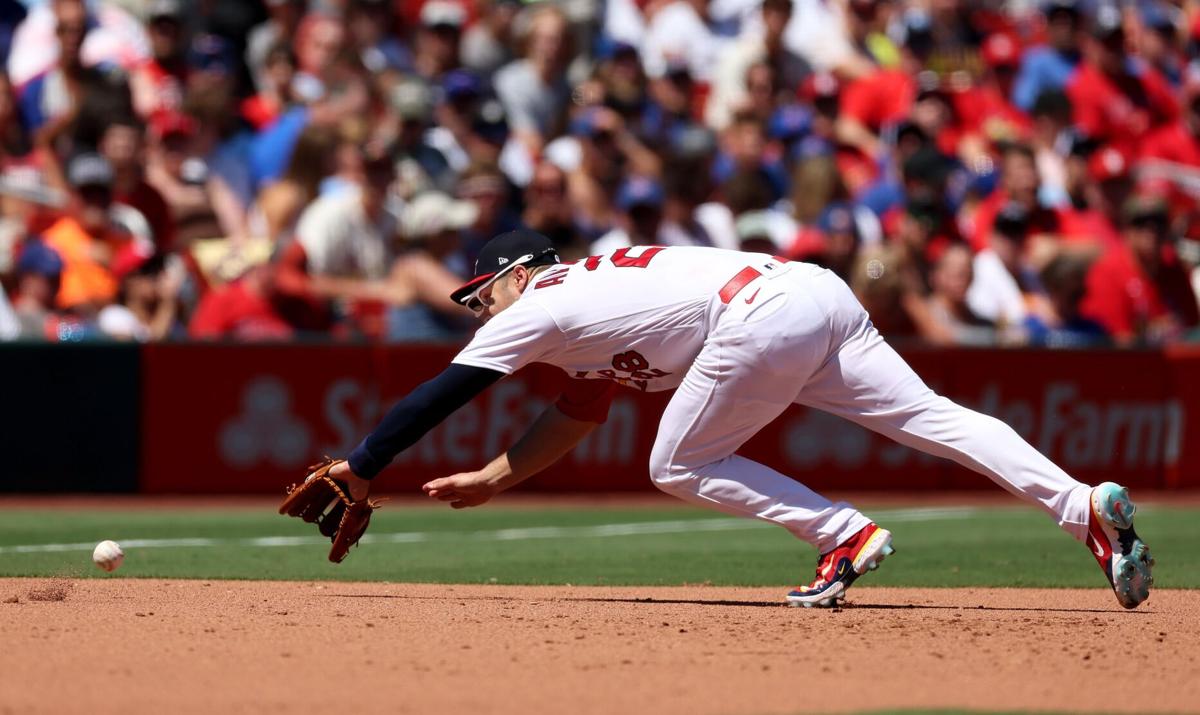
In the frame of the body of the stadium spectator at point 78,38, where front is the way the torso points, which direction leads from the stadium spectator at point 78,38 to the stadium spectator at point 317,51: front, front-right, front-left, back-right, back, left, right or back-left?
left

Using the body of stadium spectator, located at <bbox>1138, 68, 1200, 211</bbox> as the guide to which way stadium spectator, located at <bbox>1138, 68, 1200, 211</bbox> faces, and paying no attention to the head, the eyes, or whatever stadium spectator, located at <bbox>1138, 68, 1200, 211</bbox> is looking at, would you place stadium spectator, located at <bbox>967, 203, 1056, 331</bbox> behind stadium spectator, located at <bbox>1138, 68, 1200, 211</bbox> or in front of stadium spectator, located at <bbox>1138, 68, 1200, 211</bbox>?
in front

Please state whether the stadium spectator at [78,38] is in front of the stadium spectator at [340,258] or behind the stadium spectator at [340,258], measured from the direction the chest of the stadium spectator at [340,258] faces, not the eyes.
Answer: behind

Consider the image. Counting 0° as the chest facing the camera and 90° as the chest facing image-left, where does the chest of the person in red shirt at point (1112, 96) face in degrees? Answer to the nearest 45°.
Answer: approximately 0°

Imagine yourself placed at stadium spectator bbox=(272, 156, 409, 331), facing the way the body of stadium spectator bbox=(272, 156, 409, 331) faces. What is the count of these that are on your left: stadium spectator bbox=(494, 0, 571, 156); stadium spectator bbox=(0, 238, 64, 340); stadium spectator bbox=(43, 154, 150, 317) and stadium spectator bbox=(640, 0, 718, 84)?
2

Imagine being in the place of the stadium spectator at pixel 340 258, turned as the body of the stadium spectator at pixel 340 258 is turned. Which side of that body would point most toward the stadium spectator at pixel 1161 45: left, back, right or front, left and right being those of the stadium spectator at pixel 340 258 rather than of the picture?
left

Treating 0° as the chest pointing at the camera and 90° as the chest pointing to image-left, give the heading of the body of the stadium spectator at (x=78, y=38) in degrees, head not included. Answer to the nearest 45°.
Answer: approximately 0°
